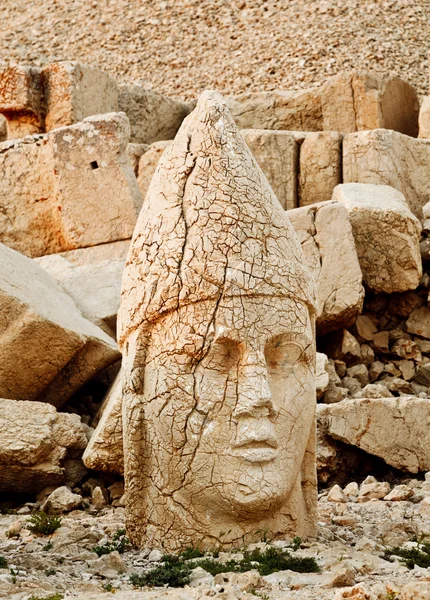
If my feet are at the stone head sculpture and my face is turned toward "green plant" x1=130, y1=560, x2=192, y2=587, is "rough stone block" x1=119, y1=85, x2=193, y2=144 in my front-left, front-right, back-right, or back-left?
back-right

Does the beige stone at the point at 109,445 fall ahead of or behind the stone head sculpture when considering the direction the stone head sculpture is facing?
behind

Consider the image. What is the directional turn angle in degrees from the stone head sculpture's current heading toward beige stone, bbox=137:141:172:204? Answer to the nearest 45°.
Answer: approximately 135° to its left

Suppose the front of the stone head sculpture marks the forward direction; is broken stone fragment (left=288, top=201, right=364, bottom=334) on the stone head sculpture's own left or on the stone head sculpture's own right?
on the stone head sculpture's own left

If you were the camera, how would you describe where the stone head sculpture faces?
facing the viewer and to the right of the viewer

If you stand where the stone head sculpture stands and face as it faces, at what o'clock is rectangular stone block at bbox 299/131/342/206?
The rectangular stone block is roughly at 8 o'clock from the stone head sculpture.

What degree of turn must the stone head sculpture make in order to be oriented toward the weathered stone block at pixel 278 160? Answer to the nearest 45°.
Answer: approximately 135° to its left

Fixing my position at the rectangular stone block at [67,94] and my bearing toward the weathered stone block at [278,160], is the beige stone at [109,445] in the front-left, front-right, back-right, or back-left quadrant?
front-right

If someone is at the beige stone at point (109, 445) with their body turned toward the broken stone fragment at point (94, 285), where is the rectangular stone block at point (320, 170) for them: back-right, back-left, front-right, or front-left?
front-right
